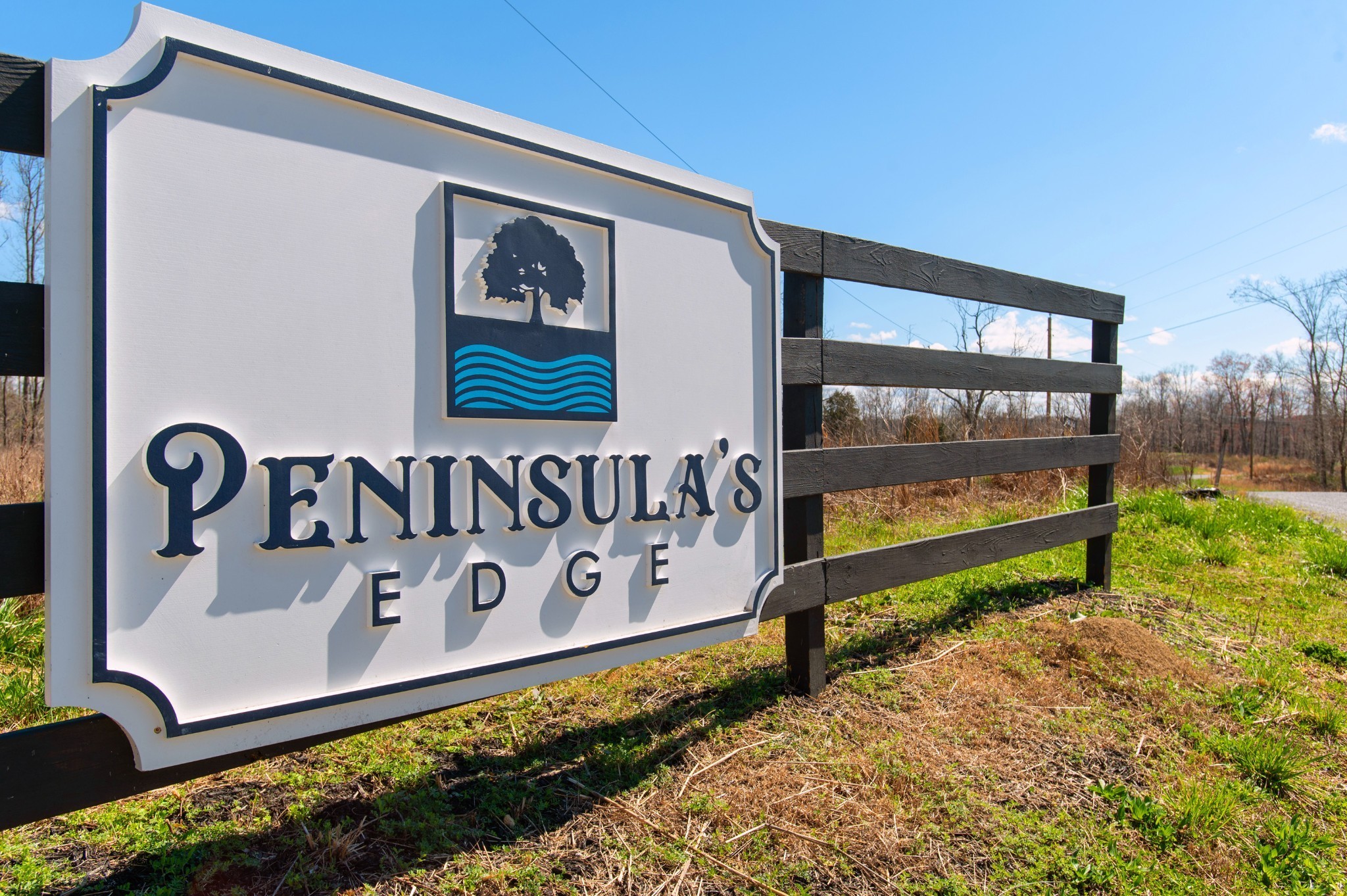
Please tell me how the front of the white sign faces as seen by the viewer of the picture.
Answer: facing the viewer and to the right of the viewer

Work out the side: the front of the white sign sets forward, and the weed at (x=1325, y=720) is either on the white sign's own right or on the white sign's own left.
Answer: on the white sign's own left

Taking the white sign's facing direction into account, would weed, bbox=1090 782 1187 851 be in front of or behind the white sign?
in front

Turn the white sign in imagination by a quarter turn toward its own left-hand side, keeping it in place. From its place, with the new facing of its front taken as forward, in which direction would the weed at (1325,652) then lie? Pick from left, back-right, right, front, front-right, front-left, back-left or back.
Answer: front-right

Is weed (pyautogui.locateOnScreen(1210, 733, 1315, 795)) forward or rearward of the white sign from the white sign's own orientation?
forward

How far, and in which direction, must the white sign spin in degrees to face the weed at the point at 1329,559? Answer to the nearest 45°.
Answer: approximately 45° to its left

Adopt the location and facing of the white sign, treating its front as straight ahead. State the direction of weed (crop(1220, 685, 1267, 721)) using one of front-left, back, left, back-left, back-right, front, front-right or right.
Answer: front-left

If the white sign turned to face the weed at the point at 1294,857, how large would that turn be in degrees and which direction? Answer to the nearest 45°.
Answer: approximately 45° to its left

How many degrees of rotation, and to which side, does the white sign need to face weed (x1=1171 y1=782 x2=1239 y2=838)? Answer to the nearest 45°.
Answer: approximately 45° to its left
